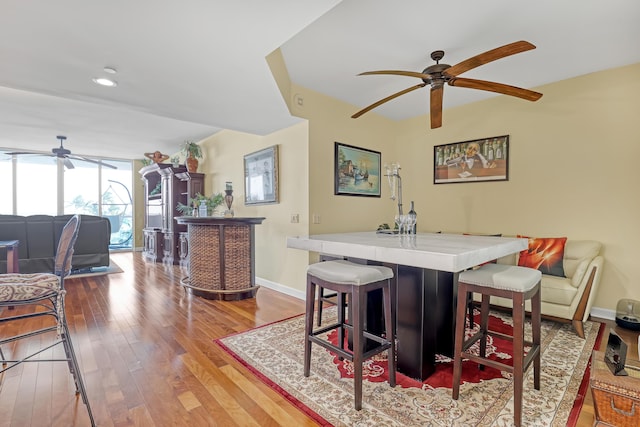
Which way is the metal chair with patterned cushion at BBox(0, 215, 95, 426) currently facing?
to the viewer's left

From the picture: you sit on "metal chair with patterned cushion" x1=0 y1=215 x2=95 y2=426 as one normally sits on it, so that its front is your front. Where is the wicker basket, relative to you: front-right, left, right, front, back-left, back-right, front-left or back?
back-left

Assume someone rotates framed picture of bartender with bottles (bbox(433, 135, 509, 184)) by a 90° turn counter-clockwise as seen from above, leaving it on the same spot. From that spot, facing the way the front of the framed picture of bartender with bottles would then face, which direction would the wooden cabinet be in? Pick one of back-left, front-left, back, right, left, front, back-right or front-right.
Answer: back-right

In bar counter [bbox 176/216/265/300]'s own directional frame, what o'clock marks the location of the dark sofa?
The dark sofa is roughly at 4 o'clock from the bar counter.

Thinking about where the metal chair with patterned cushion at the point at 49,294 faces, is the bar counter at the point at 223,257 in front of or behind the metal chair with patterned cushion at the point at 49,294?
behind

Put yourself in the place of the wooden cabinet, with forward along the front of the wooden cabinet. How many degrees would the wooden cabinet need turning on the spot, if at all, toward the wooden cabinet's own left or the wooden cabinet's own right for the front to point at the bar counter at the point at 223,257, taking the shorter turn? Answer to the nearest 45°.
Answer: approximately 45° to the wooden cabinet's own left

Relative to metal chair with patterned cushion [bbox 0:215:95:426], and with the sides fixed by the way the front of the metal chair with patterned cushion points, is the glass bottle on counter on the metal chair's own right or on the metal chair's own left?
on the metal chair's own right

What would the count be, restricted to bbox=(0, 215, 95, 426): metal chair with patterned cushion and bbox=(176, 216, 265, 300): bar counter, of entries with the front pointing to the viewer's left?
1

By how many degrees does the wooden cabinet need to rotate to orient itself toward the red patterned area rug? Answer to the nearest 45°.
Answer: approximately 45° to its left

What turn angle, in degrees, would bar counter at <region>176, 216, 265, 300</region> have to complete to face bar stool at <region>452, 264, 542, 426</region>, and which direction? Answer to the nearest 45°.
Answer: approximately 45° to its left
